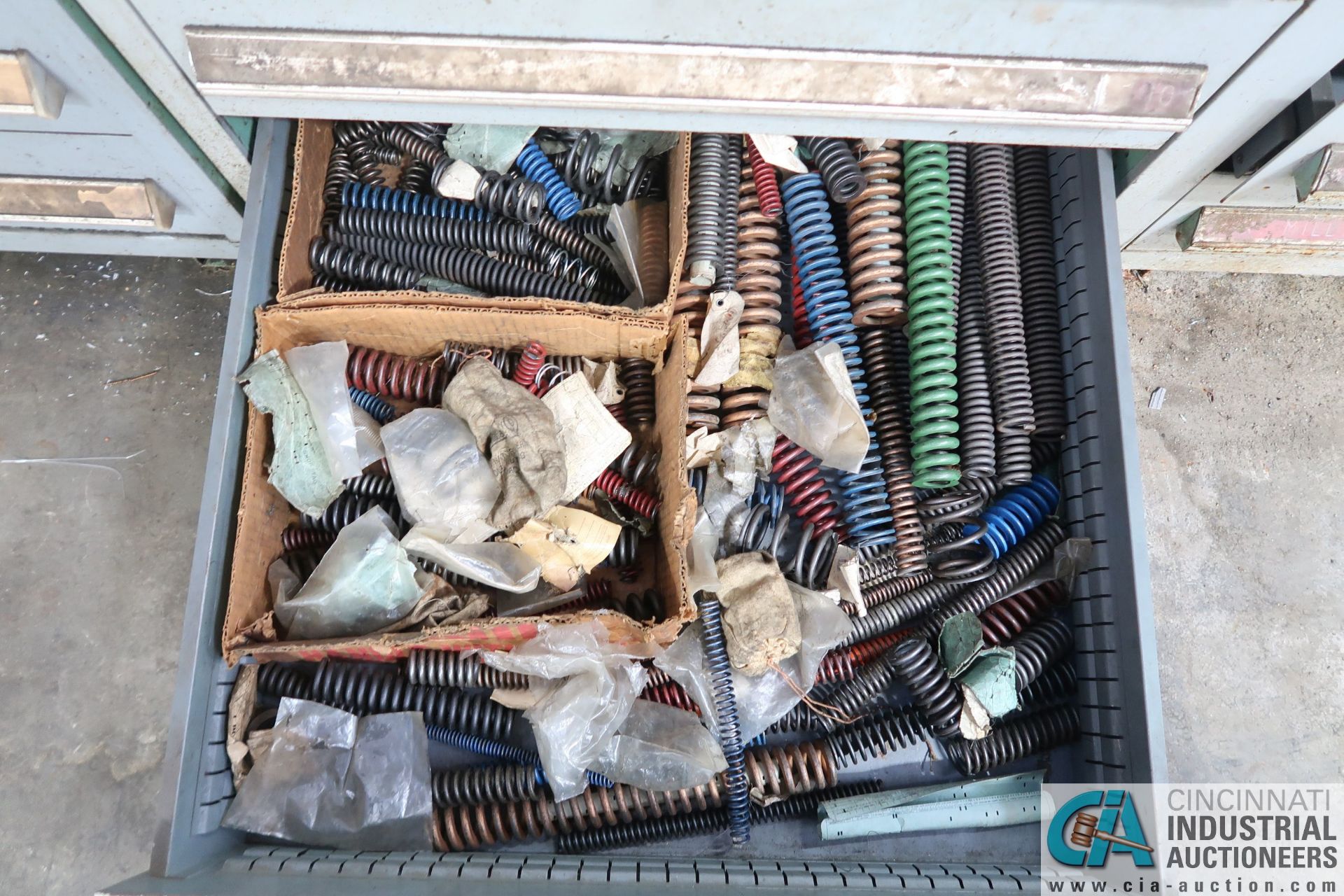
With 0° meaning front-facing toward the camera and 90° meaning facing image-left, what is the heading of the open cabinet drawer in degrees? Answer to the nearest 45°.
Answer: approximately 0°
